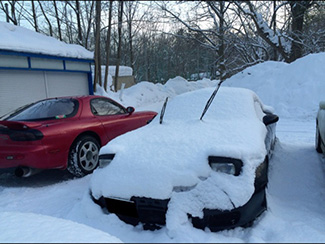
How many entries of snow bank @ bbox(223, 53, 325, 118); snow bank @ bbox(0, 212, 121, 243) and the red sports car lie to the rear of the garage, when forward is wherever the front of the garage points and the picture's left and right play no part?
0

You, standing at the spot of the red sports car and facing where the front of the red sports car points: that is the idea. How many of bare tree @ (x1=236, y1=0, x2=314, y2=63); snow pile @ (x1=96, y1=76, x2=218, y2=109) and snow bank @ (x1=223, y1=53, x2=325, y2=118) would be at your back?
0

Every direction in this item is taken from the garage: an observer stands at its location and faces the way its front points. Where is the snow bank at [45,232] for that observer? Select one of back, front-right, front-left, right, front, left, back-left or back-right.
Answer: front-right

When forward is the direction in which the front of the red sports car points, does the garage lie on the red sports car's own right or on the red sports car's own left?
on the red sports car's own left

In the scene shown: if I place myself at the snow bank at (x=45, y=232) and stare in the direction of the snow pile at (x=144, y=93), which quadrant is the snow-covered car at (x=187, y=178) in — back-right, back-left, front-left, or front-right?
front-right

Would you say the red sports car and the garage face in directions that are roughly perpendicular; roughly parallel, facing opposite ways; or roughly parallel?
roughly perpendicular

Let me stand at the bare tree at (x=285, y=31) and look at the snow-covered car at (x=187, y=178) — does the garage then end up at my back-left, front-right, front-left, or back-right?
front-right

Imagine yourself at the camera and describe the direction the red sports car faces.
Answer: facing away from the viewer and to the right of the viewer

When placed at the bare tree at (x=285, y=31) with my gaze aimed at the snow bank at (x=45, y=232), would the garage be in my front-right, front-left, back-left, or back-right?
front-right

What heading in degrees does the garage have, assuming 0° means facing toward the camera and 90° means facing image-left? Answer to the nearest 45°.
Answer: approximately 315°

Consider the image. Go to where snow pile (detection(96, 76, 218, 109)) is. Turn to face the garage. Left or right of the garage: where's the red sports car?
left

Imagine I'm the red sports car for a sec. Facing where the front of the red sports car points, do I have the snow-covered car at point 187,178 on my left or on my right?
on my right

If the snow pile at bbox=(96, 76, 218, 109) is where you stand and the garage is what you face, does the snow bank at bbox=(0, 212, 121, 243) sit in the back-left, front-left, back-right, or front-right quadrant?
front-left

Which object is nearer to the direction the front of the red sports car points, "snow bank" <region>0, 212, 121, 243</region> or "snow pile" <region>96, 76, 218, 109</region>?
the snow pile

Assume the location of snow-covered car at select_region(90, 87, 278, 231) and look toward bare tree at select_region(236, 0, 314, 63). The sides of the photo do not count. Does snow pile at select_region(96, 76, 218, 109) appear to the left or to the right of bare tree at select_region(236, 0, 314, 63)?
left

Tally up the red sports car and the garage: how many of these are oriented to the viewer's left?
0

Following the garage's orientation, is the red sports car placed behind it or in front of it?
in front

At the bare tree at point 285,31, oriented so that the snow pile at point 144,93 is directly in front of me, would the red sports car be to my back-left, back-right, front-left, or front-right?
front-left
